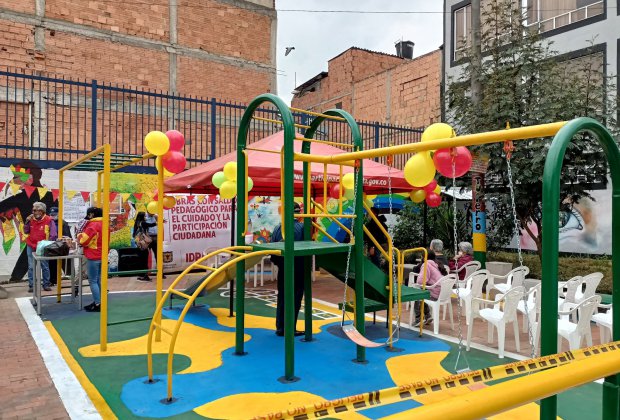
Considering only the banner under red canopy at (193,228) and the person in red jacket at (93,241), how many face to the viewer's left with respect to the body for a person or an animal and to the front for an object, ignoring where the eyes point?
1

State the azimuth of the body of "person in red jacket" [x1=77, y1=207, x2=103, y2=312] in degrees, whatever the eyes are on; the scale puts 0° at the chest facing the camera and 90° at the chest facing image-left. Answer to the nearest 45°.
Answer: approximately 90°

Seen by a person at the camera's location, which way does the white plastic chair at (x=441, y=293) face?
facing away from the viewer and to the left of the viewer

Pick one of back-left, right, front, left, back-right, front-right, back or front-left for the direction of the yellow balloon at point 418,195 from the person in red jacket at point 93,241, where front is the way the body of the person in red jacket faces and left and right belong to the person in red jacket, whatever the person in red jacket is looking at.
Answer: back

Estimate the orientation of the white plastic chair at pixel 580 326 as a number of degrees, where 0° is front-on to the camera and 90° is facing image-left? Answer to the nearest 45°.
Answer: approximately 135°

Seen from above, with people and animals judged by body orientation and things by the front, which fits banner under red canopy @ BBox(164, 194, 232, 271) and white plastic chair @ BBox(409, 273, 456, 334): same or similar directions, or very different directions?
very different directions
